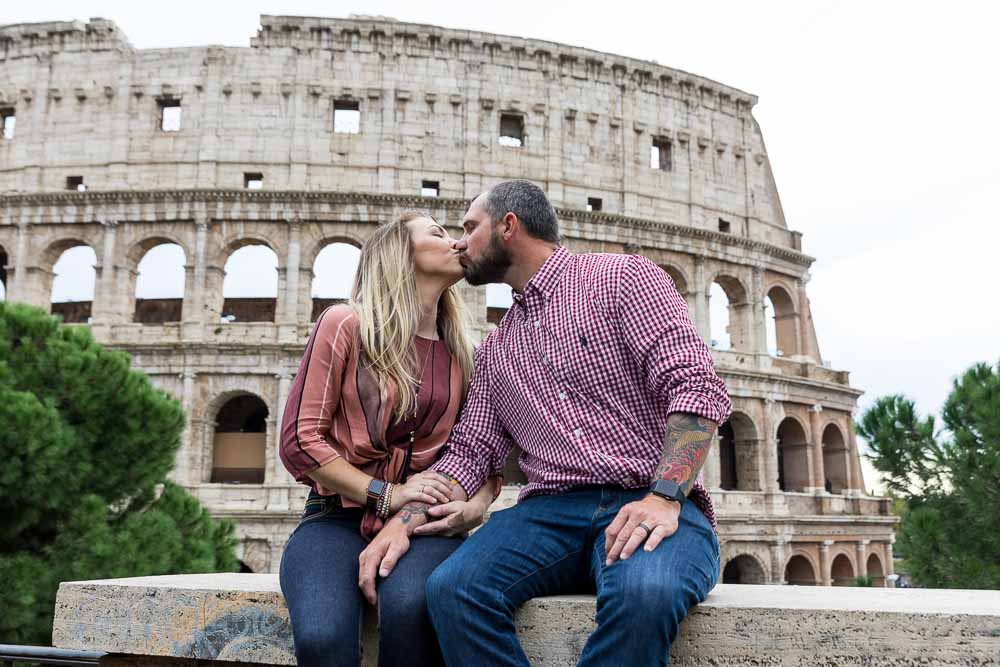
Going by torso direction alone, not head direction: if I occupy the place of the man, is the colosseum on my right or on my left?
on my right

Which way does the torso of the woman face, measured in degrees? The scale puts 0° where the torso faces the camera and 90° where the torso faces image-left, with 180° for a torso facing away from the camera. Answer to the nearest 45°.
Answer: approximately 315°

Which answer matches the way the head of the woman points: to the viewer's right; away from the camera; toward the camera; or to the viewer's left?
to the viewer's right

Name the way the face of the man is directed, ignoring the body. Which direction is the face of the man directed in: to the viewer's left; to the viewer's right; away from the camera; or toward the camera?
to the viewer's left

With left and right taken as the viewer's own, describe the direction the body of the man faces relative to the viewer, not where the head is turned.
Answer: facing the viewer and to the left of the viewer

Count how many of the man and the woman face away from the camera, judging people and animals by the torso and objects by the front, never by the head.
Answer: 0

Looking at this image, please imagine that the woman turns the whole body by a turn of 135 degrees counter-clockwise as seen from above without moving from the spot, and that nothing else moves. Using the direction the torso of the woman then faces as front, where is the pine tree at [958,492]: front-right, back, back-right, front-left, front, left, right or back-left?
front-right

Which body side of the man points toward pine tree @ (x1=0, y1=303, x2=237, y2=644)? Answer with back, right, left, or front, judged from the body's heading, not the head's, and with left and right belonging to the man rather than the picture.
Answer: right
